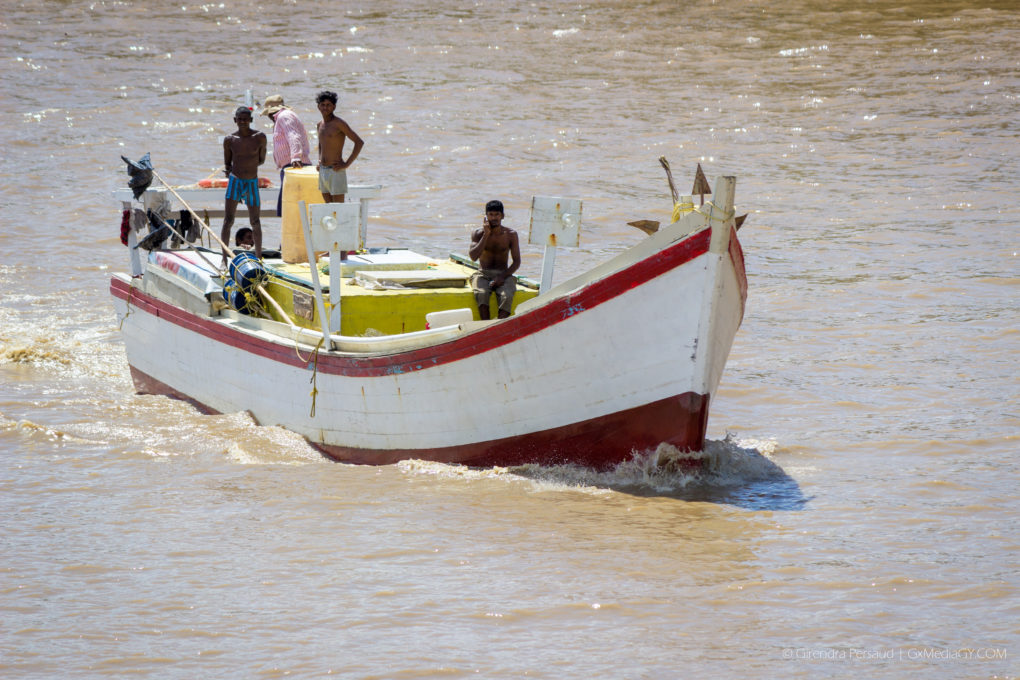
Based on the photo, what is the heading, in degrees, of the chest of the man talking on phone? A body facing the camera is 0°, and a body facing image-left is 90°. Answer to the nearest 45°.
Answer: approximately 0°

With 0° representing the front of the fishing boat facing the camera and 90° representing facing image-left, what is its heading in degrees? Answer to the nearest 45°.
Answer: approximately 315°

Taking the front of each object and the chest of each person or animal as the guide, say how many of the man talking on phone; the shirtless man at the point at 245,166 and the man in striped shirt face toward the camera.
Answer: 2

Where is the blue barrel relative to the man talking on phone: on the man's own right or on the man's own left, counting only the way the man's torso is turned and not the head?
on the man's own right
